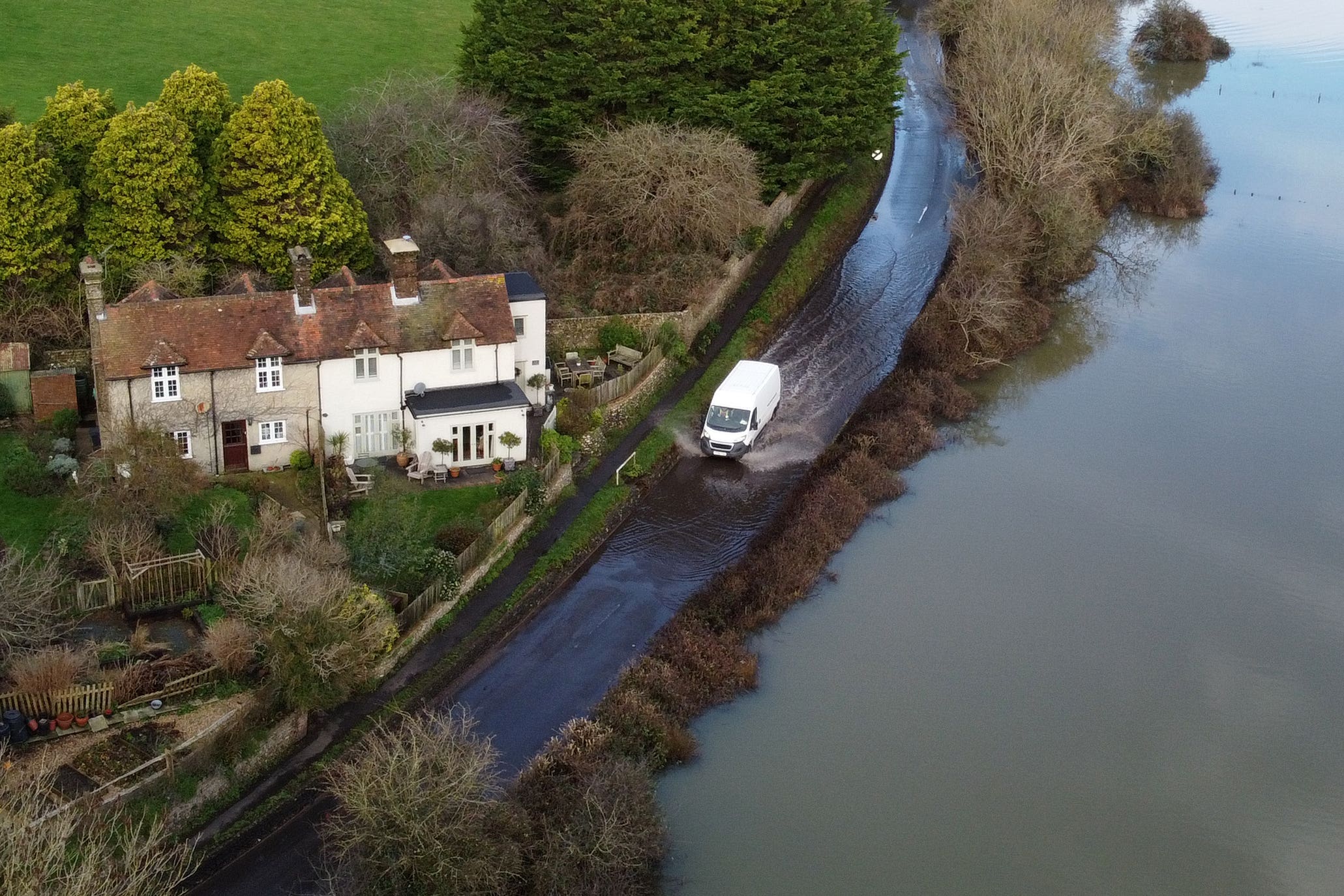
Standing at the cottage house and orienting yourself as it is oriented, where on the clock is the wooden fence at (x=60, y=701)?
The wooden fence is roughly at 1 o'clock from the cottage house.

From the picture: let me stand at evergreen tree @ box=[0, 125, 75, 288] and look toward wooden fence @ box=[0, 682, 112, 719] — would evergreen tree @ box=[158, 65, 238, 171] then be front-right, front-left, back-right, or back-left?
back-left

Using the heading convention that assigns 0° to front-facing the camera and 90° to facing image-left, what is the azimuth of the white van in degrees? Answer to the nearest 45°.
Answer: approximately 45°

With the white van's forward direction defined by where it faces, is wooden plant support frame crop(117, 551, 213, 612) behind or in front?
in front

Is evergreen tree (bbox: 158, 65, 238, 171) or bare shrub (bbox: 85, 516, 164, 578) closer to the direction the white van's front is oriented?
the bare shrub

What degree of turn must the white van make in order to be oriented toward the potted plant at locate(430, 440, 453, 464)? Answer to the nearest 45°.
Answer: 0° — it already faces it

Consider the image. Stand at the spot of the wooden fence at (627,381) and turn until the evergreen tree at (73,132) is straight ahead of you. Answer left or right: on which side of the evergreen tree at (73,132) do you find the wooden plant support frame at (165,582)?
left

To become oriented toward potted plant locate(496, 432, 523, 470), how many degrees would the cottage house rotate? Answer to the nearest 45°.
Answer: approximately 90° to its left

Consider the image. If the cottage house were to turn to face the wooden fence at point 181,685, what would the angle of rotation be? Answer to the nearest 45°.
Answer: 0° — it already faces it

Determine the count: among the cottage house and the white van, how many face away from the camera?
0

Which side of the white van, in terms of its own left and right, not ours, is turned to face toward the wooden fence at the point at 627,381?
right

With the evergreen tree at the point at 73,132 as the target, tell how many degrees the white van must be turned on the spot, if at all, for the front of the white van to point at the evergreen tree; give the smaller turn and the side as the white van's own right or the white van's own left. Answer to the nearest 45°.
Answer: approximately 45° to the white van's own right

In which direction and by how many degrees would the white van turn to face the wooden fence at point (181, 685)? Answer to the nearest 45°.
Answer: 0° — it already faces it

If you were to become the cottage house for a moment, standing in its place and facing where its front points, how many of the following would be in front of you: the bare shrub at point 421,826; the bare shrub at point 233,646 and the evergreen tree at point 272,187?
2

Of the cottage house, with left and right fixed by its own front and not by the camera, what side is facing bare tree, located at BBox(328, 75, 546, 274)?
back
